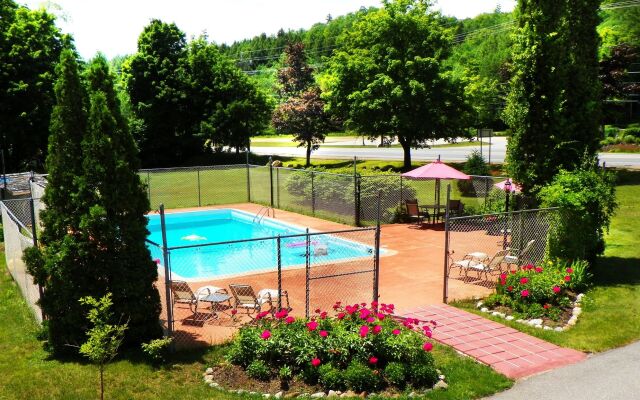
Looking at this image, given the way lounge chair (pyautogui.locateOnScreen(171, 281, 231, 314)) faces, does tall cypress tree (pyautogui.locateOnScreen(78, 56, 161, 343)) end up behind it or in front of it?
behind

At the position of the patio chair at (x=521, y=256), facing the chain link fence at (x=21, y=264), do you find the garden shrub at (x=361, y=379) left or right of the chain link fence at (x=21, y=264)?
left

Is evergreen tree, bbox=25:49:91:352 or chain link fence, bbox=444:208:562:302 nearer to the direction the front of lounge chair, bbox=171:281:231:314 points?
the chain link fence

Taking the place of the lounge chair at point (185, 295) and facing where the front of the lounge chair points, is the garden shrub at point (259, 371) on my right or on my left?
on my right
